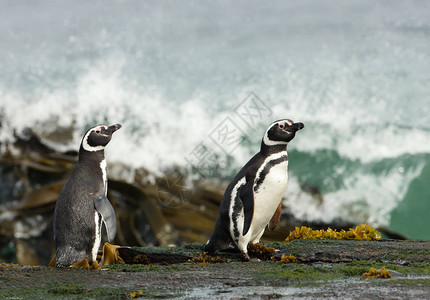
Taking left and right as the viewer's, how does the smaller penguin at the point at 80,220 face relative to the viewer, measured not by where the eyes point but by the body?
facing away from the viewer and to the right of the viewer

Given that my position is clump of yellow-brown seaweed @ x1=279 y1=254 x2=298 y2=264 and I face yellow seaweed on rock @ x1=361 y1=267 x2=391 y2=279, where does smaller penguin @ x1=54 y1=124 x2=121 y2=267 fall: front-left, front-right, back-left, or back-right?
back-right
